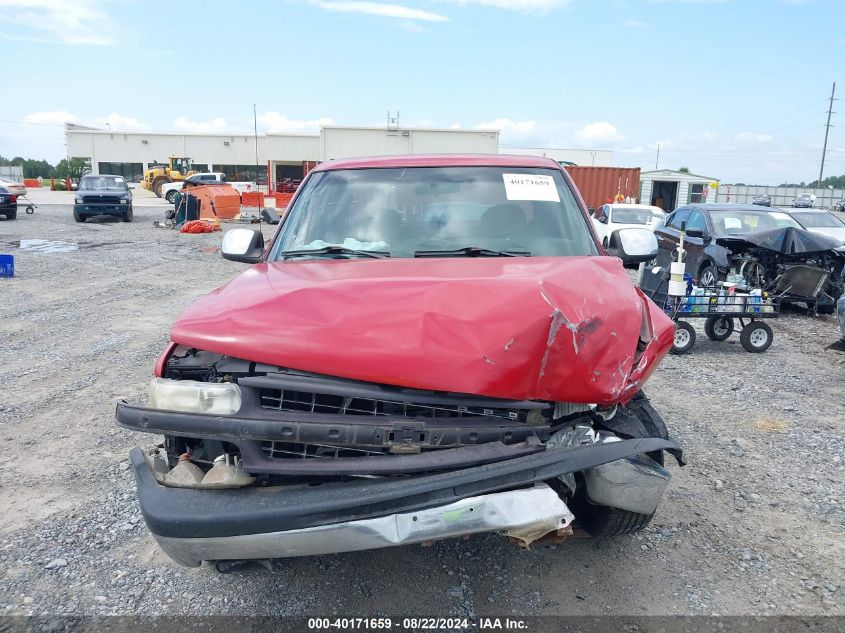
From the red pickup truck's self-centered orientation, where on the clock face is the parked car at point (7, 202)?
The parked car is roughly at 5 o'clock from the red pickup truck.

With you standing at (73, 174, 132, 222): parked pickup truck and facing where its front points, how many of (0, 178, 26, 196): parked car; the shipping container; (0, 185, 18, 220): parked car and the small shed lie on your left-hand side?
2

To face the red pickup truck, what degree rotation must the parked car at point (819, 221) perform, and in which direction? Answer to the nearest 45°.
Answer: approximately 45° to its right

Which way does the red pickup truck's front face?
toward the camera

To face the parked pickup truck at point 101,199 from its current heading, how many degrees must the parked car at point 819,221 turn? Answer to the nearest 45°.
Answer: approximately 135° to its right

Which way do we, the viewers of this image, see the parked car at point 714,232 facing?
facing the viewer and to the right of the viewer

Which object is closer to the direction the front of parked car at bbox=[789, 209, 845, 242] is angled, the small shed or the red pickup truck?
the red pickup truck

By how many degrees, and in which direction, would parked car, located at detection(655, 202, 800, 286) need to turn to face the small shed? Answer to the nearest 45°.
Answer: approximately 135° to its left
